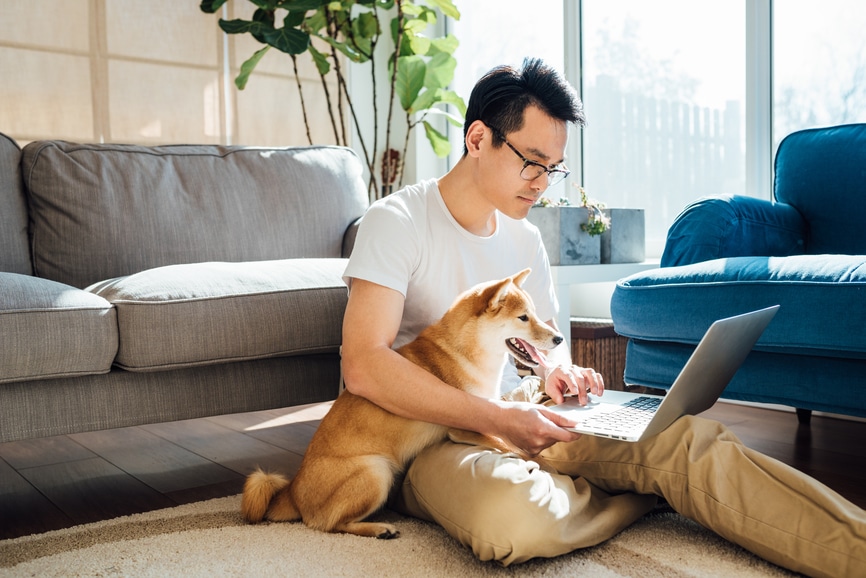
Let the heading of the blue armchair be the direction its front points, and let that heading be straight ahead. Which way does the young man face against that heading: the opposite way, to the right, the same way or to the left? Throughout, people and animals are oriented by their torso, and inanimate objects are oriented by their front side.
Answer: to the left

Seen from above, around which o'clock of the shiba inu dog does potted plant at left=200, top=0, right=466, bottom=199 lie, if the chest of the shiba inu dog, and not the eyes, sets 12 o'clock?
The potted plant is roughly at 9 o'clock from the shiba inu dog.

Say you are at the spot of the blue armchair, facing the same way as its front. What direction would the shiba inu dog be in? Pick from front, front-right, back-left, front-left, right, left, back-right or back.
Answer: front

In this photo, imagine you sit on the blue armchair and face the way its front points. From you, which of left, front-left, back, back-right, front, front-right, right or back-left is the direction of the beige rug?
front

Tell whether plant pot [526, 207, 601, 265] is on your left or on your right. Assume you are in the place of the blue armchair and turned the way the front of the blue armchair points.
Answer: on your right

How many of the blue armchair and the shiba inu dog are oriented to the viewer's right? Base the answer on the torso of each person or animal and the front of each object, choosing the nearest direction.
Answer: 1

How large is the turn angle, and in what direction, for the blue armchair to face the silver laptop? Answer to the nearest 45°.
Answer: approximately 45° to its left

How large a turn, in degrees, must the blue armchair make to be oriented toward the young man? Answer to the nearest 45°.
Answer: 0° — it already faces them

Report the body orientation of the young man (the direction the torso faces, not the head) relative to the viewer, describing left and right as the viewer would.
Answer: facing the viewer and to the right of the viewer

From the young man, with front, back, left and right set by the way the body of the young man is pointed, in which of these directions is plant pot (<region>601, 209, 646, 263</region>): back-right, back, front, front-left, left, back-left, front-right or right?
back-left

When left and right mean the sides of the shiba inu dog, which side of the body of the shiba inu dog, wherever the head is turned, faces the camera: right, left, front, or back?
right

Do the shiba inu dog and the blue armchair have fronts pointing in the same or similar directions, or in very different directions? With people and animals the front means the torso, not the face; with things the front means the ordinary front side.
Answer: very different directions

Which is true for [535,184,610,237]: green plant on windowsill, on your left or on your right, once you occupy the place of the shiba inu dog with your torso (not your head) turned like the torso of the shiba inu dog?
on your left
